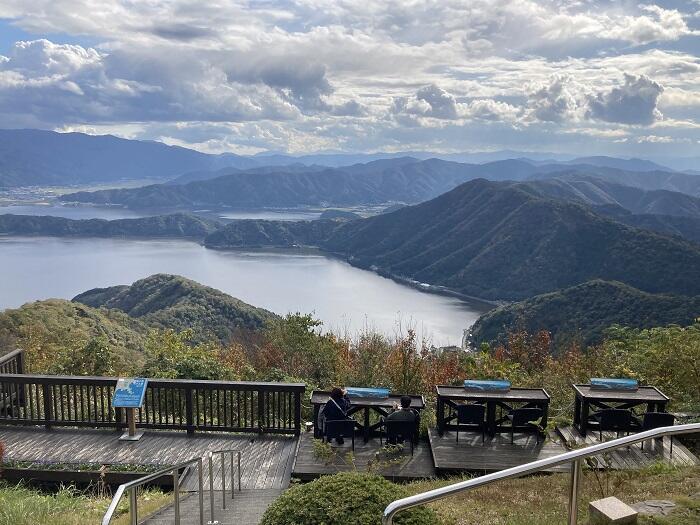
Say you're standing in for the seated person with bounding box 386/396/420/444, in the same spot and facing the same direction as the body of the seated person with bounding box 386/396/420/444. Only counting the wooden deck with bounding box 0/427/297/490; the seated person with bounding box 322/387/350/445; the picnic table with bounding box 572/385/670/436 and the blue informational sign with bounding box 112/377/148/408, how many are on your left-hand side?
3

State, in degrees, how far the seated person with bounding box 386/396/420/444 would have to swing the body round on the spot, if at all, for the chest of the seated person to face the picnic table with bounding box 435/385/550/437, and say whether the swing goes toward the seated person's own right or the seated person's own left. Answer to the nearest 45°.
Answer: approximately 45° to the seated person's own right

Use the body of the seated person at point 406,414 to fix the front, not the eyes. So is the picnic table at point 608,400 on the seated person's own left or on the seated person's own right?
on the seated person's own right

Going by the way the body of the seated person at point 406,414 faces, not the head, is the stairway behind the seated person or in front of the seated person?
behind

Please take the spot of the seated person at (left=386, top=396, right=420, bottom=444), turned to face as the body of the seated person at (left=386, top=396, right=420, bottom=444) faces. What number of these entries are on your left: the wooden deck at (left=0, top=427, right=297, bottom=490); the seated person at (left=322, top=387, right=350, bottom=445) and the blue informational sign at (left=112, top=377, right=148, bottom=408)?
3

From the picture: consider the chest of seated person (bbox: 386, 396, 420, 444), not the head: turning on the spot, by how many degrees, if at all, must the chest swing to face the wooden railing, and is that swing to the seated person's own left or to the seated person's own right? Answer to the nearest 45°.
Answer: approximately 90° to the seated person's own left

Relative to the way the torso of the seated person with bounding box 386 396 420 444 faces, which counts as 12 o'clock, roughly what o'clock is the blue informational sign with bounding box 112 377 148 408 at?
The blue informational sign is roughly at 9 o'clock from the seated person.

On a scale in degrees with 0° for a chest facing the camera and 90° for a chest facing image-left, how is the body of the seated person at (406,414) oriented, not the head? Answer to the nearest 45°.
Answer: approximately 180°

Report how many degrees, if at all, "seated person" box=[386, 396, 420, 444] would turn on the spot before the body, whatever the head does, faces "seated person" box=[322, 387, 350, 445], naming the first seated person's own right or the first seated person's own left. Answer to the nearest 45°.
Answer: approximately 90° to the first seated person's own left

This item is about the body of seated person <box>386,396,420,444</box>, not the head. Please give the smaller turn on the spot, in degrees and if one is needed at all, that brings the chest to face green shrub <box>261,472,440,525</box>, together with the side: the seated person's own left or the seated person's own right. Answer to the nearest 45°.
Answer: approximately 180°

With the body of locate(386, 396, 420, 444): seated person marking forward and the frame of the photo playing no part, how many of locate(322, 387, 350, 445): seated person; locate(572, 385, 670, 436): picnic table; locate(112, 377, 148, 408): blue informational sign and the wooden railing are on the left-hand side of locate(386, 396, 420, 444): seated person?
3

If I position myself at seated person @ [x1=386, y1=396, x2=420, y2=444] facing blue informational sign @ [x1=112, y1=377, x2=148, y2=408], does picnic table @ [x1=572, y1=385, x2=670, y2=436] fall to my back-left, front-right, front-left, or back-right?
back-right

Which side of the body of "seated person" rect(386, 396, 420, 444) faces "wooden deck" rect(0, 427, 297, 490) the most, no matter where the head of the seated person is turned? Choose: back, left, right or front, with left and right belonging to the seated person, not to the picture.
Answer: left
